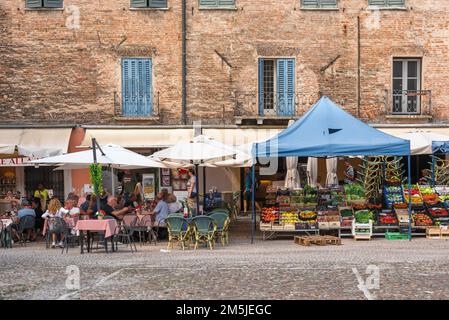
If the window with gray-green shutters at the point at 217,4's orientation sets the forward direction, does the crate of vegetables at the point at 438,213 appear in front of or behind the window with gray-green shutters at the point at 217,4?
in front

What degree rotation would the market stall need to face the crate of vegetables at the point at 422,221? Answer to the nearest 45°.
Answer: approximately 90° to its left

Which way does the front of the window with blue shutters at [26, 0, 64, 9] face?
toward the camera

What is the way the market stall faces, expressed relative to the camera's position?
facing the viewer

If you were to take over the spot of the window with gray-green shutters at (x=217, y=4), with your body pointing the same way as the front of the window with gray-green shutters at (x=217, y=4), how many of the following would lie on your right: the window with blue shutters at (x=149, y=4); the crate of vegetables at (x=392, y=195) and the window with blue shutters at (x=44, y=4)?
2

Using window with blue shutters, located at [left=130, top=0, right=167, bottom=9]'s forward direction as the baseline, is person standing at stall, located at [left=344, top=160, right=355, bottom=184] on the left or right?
on its left

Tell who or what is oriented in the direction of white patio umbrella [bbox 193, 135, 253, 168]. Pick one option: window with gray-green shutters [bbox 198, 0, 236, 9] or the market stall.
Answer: the window with gray-green shutters

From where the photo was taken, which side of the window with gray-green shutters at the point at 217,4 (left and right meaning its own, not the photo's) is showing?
front

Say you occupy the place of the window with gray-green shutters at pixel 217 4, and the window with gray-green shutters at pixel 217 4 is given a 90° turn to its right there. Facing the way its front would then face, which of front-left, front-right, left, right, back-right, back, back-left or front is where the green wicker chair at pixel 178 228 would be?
left

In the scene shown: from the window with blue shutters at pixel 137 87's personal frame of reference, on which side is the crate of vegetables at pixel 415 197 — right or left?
on its left

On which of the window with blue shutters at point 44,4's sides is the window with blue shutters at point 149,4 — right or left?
on its left
